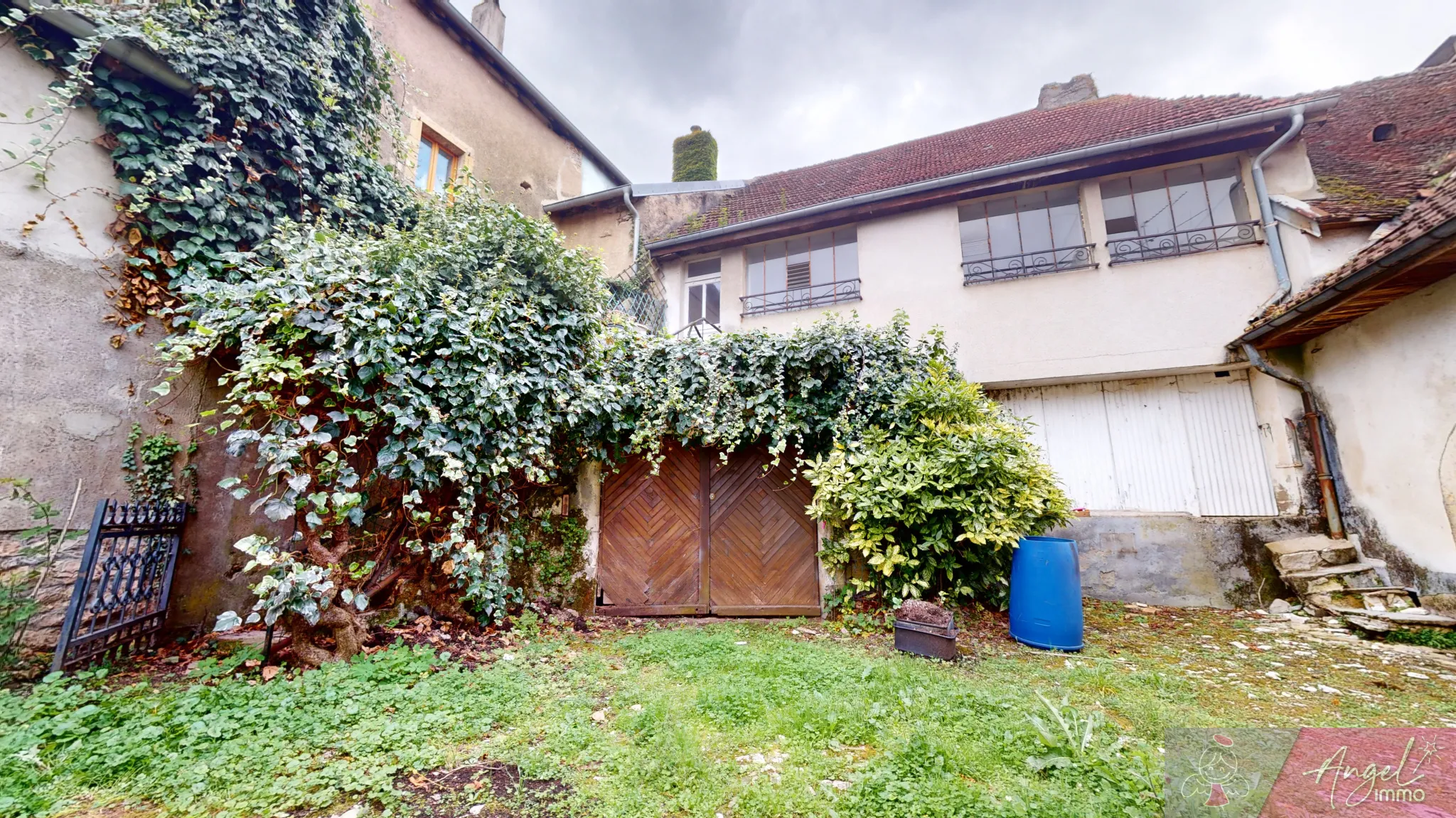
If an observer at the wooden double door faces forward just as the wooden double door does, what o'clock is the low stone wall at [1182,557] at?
The low stone wall is roughly at 9 o'clock from the wooden double door.

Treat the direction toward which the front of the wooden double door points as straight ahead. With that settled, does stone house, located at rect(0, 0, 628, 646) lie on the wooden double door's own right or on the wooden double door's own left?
on the wooden double door's own right

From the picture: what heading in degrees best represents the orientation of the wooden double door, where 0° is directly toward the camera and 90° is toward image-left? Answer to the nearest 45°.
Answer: approximately 0°

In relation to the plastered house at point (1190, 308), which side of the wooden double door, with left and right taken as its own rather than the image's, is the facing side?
left
